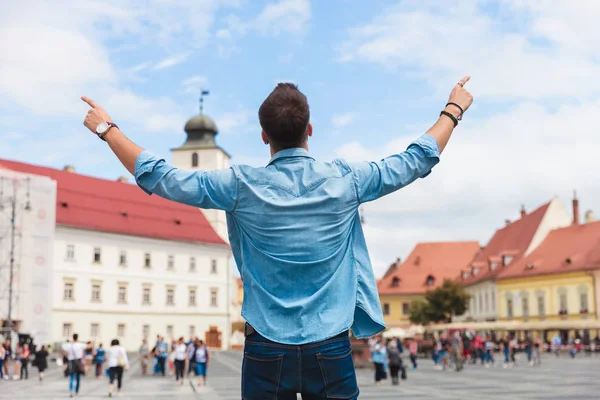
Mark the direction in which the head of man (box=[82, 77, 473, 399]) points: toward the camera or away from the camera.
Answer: away from the camera

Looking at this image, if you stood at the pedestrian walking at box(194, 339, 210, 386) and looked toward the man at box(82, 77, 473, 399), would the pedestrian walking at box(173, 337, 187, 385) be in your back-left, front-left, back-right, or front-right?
back-right

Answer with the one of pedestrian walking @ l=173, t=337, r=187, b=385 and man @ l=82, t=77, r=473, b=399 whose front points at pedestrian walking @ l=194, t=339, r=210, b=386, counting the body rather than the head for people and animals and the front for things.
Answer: the man

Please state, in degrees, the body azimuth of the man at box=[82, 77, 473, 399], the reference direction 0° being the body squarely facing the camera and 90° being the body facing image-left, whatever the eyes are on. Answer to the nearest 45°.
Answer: approximately 180°

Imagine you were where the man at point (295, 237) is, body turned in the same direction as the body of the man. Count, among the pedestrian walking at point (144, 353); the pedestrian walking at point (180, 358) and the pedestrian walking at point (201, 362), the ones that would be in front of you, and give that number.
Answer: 3
